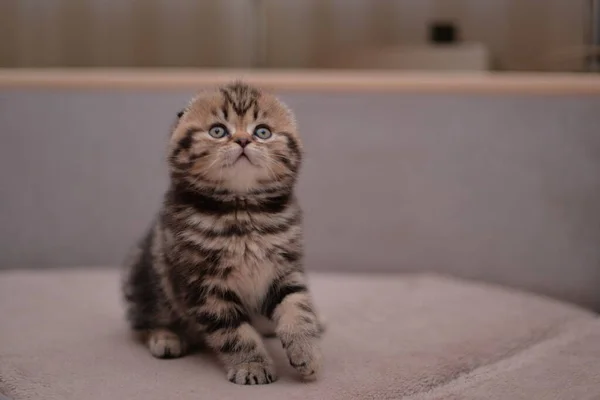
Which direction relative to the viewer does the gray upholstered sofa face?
toward the camera
